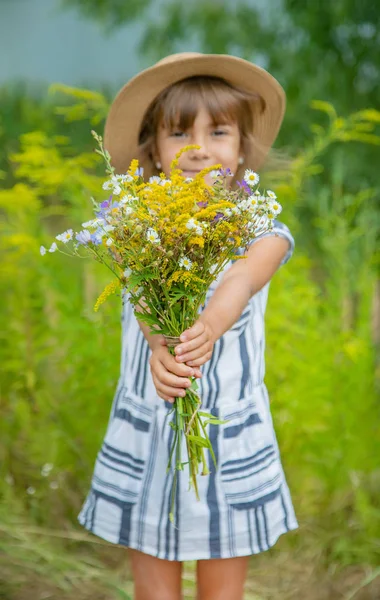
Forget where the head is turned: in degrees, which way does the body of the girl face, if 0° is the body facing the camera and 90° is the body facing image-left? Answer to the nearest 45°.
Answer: approximately 0°
